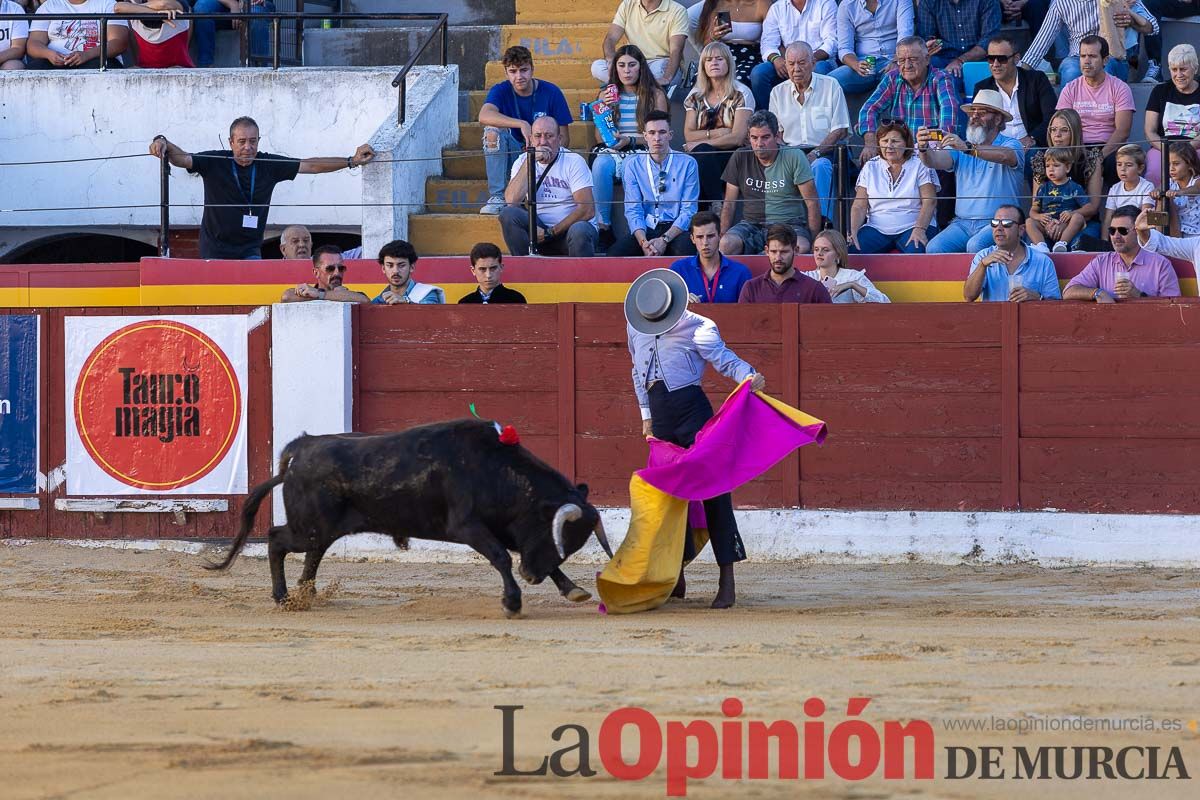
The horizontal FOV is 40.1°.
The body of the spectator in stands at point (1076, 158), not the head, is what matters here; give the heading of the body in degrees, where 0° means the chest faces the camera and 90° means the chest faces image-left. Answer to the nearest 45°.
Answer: approximately 45°

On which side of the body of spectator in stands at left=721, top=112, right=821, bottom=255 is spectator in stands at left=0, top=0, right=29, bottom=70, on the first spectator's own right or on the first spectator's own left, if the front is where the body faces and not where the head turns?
on the first spectator's own right

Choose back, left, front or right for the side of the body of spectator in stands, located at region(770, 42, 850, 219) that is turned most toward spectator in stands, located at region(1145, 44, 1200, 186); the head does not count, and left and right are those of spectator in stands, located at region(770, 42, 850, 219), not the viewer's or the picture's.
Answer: left

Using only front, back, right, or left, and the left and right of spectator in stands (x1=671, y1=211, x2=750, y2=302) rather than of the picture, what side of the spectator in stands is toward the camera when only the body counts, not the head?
front

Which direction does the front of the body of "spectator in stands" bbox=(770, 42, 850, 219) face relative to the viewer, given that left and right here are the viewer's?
facing the viewer

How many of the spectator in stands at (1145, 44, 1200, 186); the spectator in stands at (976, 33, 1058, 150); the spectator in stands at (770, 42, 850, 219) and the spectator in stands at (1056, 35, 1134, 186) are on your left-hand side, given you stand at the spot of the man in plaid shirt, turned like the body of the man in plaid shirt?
3

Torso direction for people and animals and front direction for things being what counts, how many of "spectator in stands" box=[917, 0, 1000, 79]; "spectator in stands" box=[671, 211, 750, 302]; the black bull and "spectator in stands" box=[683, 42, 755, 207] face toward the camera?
3

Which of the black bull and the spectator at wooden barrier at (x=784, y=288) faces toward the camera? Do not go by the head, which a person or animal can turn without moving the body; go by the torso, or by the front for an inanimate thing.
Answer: the spectator at wooden barrier

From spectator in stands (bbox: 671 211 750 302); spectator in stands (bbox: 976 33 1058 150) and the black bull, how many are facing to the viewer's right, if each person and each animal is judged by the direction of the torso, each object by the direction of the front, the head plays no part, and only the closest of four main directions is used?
1

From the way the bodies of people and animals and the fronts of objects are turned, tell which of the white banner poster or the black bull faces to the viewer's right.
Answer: the black bull

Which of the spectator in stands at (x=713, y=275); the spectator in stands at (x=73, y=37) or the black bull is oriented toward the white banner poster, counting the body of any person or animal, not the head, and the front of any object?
the spectator in stands at (x=73, y=37)

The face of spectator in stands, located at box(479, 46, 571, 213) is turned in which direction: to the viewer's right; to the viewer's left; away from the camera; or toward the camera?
toward the camera

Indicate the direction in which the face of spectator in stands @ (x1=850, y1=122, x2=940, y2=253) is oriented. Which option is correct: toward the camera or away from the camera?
toward the camera

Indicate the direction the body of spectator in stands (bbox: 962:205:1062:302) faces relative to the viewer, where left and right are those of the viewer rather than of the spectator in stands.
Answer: facing the viewer and to the left of the viewer

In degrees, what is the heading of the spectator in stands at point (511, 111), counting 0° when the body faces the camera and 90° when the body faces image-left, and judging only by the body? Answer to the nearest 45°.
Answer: approximately 0°

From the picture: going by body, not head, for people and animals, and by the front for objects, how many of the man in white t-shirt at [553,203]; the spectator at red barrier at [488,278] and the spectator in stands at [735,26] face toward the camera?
3

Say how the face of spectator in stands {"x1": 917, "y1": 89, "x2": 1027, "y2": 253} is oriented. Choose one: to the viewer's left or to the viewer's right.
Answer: to the viewer's left

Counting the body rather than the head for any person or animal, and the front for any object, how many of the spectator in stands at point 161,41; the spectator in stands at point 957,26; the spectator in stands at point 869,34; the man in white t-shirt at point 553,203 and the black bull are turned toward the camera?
4

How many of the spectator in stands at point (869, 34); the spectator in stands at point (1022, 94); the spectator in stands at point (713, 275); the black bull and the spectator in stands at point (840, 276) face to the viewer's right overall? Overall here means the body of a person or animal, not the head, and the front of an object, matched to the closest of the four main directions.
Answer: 1

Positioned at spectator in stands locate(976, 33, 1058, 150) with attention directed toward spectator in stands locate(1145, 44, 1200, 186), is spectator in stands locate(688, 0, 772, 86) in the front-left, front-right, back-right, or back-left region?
back-left
